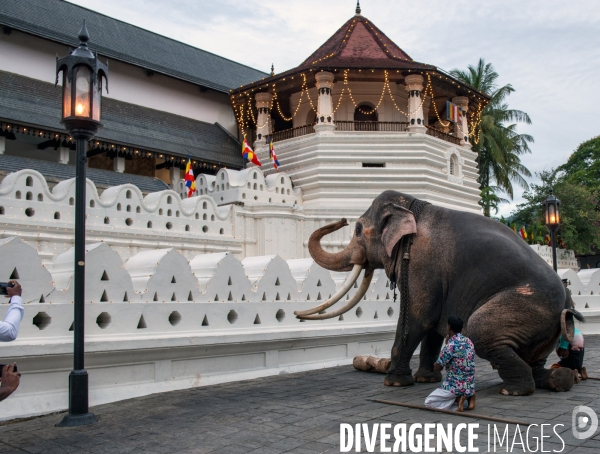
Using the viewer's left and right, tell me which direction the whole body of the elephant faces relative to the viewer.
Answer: facing to the left of the viewer

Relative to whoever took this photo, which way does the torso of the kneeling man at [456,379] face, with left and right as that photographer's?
facing away from the viewer and to the left of the viewer

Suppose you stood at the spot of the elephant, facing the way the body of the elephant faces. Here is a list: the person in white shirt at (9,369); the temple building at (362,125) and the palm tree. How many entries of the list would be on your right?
2

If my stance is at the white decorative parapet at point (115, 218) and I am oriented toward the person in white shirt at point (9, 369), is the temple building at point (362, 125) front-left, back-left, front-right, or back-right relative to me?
back-left

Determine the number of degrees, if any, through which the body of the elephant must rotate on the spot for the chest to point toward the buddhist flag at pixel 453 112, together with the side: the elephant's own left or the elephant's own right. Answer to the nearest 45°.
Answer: approximately 90° to the elephant's own right

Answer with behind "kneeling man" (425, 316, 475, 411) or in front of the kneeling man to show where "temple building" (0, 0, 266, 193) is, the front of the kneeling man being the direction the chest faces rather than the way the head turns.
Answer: in front

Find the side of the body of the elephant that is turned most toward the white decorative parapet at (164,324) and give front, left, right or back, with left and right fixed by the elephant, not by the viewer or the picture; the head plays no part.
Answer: front

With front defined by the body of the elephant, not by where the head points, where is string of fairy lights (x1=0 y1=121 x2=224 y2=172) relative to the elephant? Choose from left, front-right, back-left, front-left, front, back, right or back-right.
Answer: front-right

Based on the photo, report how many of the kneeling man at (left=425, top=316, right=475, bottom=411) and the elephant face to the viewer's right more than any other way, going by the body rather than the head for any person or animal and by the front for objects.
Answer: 0

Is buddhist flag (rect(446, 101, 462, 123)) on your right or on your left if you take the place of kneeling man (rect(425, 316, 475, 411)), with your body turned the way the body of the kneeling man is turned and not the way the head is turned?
on your right

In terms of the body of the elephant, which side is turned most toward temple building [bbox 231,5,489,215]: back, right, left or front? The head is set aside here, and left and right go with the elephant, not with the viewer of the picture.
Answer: right

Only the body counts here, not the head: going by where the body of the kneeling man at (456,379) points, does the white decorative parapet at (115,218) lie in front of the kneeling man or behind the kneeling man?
in front

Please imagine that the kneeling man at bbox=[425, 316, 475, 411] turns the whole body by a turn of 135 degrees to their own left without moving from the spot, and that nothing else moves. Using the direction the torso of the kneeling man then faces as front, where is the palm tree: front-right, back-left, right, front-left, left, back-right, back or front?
back

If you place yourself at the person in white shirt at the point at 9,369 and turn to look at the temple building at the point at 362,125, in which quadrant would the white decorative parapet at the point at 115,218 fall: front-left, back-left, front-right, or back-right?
front-left
